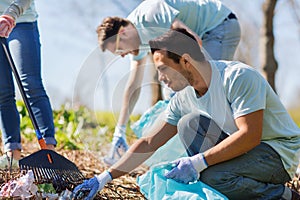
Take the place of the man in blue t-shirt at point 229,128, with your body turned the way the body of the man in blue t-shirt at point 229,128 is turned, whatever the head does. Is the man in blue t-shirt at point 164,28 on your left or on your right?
on your right

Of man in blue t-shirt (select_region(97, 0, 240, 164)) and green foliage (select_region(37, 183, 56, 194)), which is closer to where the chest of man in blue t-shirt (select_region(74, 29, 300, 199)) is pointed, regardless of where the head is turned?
the green foliage

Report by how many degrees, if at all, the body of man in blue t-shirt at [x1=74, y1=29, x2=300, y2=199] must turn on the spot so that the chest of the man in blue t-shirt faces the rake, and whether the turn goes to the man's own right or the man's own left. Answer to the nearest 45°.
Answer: approximately 45° to the man's own right

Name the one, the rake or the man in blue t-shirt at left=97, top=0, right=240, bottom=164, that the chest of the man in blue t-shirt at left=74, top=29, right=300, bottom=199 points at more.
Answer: the rake

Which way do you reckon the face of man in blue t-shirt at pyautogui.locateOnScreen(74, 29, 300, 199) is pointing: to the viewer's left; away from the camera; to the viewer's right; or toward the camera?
to the viewer's left

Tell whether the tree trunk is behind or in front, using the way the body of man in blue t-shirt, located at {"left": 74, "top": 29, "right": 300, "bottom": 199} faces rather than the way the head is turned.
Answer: behind

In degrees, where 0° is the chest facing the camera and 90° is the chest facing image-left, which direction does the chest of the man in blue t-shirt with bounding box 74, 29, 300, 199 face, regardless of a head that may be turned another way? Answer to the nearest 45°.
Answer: approximately 45°

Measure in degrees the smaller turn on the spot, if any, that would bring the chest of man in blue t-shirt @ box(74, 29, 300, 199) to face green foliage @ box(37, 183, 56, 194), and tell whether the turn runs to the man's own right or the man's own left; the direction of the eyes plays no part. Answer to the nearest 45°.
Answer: approximately 45° to the man's own right
